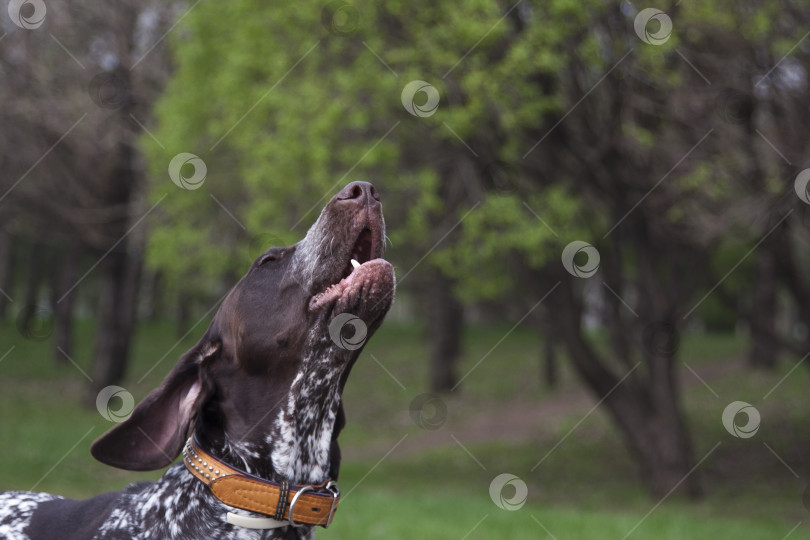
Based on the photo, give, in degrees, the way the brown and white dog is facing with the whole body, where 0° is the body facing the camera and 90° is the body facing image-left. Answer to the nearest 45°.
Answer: approximately 270°

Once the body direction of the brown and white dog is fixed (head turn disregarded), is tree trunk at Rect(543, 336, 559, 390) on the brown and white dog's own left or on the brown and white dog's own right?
on the brown and white dog's own left

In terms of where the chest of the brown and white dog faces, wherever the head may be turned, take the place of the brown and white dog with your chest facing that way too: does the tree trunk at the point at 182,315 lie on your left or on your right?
on your left

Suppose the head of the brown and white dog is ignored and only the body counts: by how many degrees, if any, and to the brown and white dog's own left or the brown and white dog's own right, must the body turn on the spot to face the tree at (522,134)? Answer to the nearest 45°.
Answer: approximately 45° to the brown and white dog's own left
